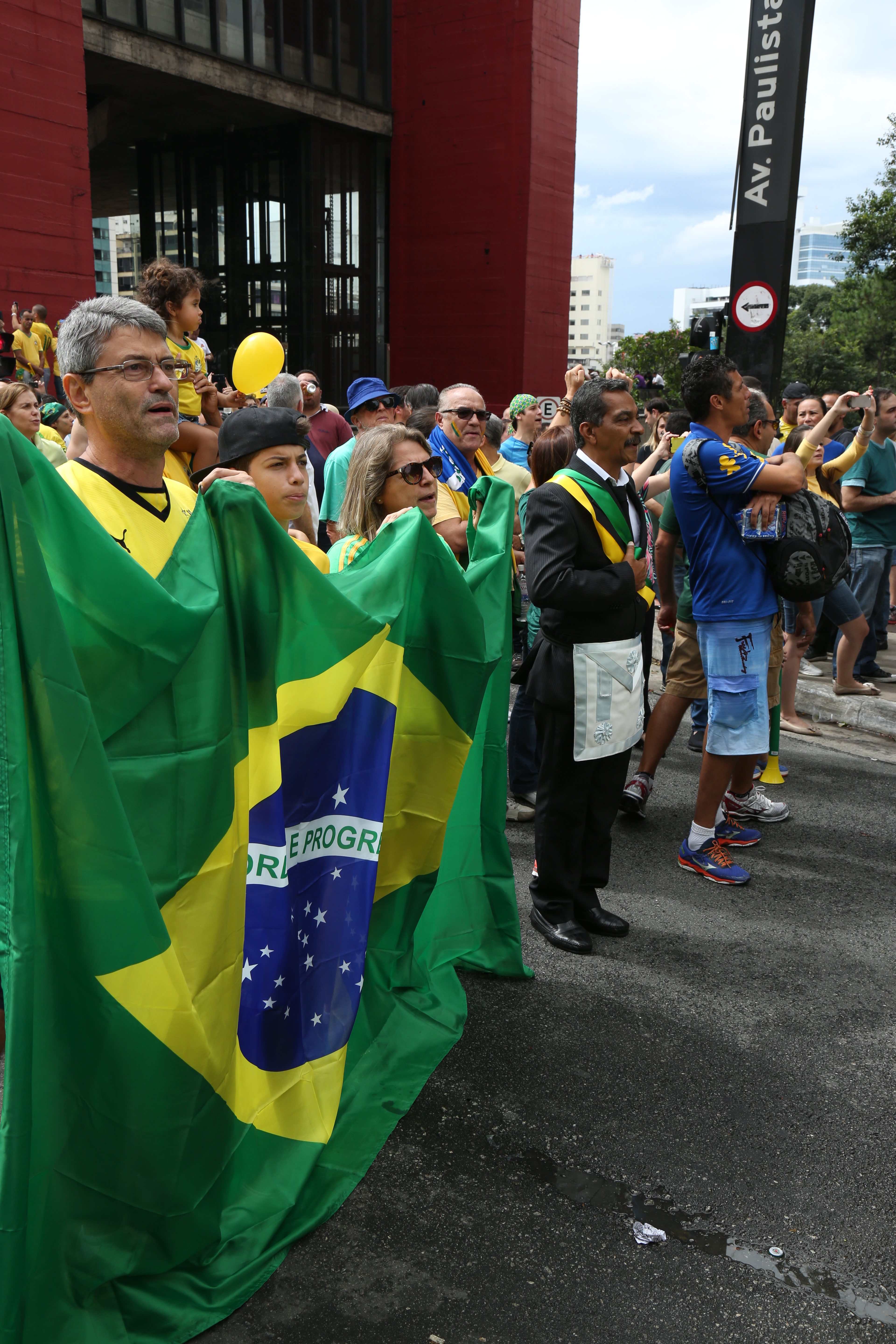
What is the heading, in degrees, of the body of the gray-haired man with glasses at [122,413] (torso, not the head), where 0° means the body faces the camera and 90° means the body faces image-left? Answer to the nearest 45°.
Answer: approximately 315°

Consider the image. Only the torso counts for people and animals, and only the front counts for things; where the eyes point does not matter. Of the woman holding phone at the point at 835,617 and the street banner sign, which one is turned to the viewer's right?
the woman holding phone

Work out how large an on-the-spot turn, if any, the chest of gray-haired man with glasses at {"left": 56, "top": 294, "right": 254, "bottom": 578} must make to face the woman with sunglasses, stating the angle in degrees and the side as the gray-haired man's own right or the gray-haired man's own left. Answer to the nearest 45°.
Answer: approximately 90° to the gray-haired man's own left

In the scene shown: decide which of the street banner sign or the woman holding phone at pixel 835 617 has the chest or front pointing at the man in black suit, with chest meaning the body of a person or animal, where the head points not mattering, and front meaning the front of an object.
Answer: the street banner sign

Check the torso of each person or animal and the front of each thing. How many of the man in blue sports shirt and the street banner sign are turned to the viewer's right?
1

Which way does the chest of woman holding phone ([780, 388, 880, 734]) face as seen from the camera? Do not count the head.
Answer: to the viewer's right

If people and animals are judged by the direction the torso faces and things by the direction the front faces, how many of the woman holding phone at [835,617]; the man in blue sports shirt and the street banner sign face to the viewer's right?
2

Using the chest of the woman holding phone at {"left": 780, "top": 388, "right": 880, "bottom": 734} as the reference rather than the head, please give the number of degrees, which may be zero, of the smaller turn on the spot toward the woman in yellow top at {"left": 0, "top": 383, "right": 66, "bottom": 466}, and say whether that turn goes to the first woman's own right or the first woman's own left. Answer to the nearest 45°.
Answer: approximately 135° to the first woman's own right
